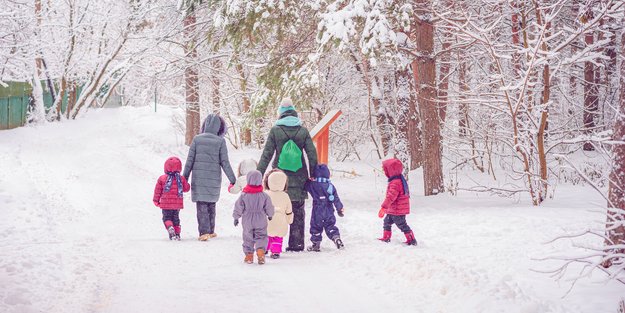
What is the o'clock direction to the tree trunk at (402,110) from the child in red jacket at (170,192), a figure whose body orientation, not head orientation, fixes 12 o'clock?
The tree trunk is roughly at 2 o'clock from the child in red jacket.

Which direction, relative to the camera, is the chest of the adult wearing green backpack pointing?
away from the camera

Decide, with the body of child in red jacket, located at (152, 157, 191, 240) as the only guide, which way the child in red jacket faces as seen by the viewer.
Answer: away from the camera

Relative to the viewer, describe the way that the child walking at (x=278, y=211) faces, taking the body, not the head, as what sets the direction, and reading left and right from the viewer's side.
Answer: facing away from the viewer

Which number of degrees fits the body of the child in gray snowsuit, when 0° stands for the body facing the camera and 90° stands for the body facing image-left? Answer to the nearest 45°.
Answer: approximately 180°

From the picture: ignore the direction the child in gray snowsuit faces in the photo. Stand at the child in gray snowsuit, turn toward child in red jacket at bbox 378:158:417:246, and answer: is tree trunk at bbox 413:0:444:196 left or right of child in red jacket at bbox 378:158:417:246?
left

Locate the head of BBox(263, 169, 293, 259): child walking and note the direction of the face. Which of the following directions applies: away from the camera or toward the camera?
away from the camera

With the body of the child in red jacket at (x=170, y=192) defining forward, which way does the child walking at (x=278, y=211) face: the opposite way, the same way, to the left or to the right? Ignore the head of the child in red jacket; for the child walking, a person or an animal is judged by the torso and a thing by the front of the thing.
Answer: the same way

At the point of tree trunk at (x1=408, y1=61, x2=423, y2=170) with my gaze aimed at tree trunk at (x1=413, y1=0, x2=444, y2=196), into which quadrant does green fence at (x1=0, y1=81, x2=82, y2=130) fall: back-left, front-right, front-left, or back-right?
back-right

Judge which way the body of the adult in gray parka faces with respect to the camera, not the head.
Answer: away from the camera

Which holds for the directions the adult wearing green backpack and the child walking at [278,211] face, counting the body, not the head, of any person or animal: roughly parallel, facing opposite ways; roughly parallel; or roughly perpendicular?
roughly parallel

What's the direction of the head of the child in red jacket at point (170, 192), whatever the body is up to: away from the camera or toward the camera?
away from the camera

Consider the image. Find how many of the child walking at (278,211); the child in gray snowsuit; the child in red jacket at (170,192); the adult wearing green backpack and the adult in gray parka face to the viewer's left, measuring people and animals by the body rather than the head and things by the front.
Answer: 0

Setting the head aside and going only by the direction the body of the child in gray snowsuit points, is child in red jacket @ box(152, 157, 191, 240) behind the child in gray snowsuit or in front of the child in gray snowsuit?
in front
